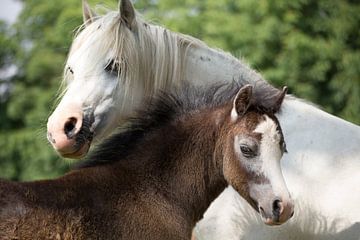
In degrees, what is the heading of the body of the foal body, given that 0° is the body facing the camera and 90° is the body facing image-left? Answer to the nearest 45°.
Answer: approximately 270°

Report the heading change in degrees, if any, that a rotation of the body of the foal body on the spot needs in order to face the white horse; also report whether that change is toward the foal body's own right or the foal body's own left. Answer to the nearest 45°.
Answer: approximately 90° to the foal body's own left
